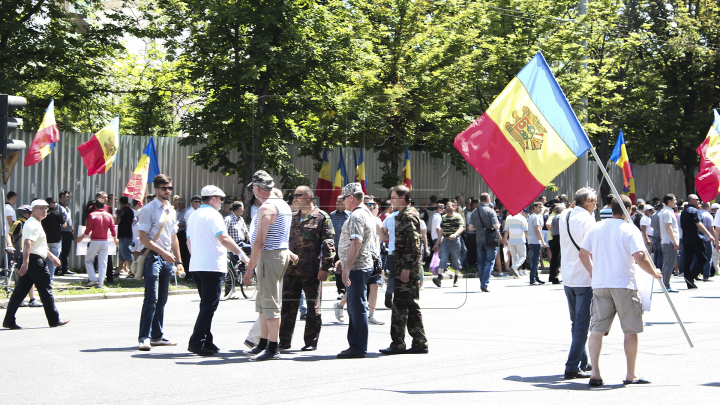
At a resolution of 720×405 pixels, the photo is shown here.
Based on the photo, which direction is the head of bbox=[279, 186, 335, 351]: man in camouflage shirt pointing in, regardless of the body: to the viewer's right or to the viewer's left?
to the viewer's left

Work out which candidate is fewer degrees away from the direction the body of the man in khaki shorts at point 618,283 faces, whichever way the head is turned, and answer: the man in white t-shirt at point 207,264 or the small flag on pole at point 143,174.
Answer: the small flag on pole

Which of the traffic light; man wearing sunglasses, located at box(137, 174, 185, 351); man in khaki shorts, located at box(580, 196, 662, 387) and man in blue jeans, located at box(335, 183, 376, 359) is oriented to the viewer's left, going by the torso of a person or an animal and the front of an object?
the man in blue jeans

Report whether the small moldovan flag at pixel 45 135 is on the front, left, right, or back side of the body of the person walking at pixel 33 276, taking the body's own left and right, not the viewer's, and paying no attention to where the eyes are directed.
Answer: left

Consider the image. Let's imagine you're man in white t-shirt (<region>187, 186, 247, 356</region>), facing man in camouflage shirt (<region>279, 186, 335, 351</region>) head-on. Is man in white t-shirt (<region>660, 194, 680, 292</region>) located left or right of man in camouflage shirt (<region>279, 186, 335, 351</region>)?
left

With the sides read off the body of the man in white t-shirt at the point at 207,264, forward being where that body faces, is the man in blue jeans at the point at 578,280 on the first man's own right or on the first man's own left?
on the first man's own right

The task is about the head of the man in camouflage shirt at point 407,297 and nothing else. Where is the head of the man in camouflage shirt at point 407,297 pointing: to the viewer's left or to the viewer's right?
to the viewer's left

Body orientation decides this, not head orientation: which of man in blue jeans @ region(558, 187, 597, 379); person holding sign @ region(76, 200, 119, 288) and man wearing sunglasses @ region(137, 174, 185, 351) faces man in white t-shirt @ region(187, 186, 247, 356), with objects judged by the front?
the man wearing sunglasses

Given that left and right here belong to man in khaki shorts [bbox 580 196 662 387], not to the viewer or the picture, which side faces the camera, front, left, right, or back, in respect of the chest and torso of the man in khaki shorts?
back
